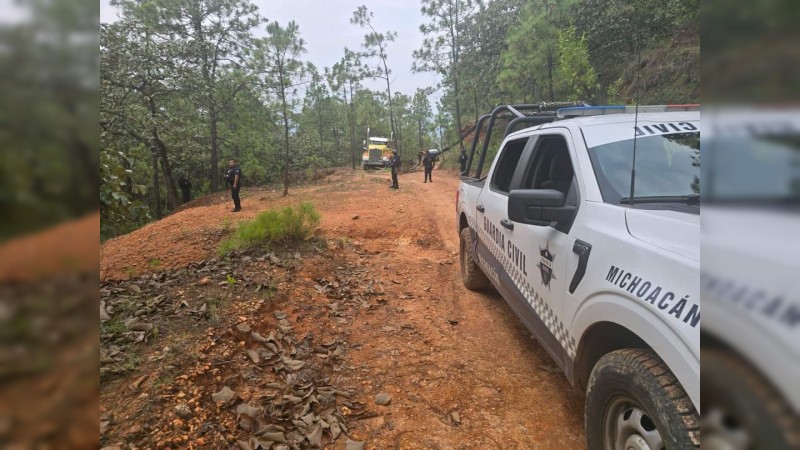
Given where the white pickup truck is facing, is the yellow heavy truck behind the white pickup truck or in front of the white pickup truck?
behind

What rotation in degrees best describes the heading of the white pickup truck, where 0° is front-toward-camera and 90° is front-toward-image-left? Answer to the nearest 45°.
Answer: approximately 315°
